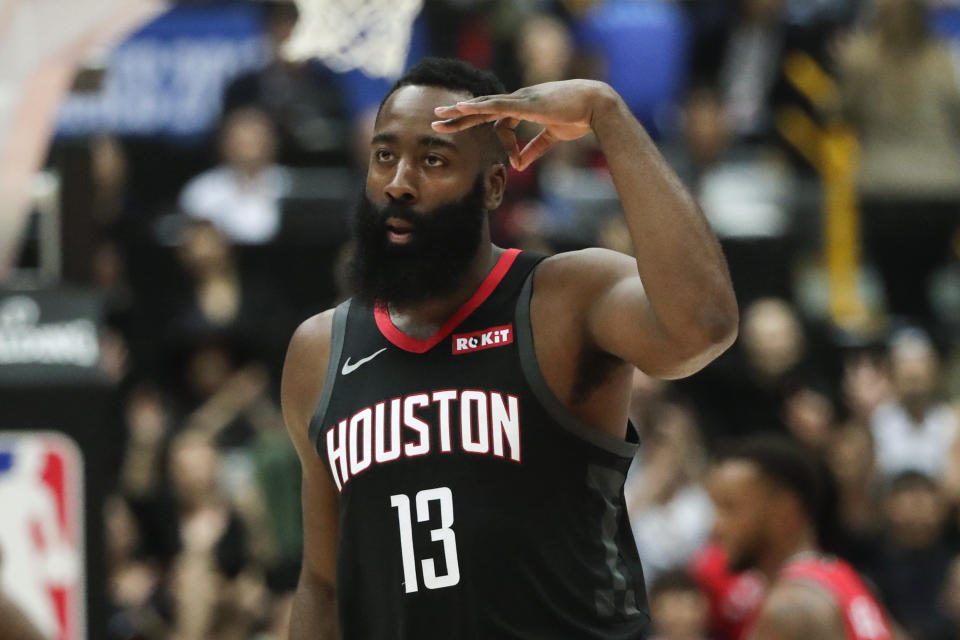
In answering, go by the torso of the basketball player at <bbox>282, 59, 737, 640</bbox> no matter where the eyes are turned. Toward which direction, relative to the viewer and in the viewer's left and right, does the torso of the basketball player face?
facing the viewer and to the left of the viewer

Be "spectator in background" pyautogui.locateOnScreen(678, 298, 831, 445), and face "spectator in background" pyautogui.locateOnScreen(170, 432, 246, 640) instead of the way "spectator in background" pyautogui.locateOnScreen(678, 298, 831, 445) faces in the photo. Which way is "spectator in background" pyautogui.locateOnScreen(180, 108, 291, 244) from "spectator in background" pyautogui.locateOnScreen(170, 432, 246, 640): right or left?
right

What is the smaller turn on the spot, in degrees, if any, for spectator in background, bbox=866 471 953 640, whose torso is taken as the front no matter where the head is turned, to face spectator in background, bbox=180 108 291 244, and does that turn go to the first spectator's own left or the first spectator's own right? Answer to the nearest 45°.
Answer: approximately 90° to the first spectator's own right

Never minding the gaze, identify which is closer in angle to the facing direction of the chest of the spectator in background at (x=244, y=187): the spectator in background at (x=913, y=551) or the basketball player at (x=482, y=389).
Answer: the basketball player

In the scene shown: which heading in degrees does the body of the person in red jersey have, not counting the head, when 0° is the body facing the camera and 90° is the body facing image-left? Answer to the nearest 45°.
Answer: approximately 90°

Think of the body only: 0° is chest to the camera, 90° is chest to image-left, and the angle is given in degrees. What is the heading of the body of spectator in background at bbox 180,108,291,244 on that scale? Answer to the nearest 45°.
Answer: approximately 0°

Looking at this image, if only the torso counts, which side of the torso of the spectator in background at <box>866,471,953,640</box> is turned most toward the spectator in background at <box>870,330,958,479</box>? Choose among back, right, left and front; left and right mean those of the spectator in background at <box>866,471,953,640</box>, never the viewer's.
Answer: back

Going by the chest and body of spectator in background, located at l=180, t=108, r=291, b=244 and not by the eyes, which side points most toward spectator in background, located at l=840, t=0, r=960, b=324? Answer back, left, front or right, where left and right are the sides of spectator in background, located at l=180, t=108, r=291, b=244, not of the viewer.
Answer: left

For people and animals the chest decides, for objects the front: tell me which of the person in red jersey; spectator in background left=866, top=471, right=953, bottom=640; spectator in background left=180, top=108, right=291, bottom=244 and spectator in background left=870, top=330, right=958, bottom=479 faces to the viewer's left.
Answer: the person in red jersey

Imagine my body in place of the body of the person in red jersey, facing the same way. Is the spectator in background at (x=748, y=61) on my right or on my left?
on my right

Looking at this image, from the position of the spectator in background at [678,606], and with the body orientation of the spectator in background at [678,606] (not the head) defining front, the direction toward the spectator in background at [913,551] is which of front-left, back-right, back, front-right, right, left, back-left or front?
back-left
